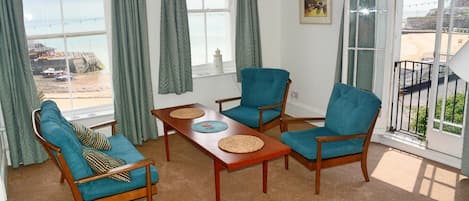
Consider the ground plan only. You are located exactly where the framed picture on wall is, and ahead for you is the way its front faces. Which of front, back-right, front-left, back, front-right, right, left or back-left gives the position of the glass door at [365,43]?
front-left

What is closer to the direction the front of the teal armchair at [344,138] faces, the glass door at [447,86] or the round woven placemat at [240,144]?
the round woven placemat

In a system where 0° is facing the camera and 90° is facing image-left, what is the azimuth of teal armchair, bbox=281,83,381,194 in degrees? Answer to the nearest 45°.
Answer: approximately 45°

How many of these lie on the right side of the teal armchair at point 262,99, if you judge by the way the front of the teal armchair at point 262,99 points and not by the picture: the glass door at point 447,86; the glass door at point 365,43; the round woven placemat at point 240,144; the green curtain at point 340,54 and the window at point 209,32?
1

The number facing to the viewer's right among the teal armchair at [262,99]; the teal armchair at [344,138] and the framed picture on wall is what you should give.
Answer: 0

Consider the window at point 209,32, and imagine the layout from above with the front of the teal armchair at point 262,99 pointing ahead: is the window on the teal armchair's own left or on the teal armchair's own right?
on the teal armchair's own right

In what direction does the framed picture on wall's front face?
toward the camera

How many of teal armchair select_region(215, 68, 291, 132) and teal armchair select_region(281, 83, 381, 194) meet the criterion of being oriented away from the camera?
0

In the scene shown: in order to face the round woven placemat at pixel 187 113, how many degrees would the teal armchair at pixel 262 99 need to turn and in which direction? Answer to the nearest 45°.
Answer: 0° — it already faces it

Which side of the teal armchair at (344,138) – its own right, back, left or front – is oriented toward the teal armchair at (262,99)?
right

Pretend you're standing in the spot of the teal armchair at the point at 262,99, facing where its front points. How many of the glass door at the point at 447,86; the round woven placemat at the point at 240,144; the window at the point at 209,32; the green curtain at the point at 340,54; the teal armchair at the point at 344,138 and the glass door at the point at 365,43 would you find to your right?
1

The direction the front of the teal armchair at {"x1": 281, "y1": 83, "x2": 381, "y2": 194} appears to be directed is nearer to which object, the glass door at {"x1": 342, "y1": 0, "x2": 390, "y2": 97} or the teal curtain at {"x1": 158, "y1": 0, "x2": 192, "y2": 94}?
the teal curtain

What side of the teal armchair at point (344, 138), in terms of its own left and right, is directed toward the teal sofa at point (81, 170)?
front

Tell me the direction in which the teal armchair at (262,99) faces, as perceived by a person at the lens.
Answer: facing the viewer and to the left of the viewer

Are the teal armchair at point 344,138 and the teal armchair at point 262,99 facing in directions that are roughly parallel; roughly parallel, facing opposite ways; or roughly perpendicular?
roughly parallel

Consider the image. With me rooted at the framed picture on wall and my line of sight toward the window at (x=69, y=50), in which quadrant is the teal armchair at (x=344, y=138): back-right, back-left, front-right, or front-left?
front-left

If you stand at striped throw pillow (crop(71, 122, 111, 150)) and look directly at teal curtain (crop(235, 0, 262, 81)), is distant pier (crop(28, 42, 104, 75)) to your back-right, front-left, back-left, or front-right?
front-left

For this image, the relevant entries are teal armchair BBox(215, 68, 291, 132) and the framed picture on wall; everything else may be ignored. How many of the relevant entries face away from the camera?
0

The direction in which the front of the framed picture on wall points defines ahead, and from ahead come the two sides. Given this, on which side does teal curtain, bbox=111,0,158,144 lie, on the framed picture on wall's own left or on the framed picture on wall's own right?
on the framed picture on wall's own right

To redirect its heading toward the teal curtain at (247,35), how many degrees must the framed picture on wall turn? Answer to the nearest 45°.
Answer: approximately 90° to its right

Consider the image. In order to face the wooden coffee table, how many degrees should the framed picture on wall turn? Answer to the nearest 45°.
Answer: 0° — it already faces it
